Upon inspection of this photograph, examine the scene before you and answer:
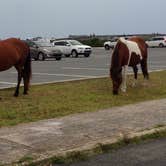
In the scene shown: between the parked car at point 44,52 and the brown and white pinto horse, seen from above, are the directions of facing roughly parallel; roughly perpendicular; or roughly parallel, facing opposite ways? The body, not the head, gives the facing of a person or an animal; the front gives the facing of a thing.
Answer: roughly perpendicular

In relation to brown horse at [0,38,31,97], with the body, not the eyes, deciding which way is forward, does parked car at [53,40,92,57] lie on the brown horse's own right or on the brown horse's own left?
on the brown horse's own right

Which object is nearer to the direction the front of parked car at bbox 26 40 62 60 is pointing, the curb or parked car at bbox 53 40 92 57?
the curb

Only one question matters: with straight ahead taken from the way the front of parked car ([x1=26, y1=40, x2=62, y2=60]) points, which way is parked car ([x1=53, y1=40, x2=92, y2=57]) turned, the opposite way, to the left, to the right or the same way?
the same way

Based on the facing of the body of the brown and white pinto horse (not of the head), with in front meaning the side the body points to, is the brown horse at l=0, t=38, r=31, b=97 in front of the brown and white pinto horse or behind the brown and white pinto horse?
in front

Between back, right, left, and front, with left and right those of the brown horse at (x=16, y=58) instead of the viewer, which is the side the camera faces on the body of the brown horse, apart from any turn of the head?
left

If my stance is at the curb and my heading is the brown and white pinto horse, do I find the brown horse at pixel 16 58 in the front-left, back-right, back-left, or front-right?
front-left

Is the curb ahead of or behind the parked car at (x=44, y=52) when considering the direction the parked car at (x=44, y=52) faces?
ahead
